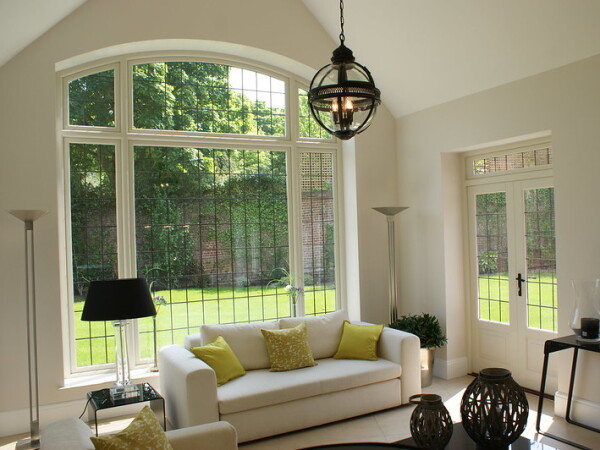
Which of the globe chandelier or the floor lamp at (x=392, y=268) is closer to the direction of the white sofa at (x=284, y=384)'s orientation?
the globe chandelier

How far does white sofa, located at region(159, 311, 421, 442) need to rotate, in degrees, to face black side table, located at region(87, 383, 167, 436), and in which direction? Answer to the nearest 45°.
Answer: approximately 90° to its right

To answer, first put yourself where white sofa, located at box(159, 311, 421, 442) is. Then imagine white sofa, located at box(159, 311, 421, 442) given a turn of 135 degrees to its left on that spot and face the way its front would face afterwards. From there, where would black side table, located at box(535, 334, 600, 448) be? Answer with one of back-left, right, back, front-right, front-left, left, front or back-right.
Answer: right

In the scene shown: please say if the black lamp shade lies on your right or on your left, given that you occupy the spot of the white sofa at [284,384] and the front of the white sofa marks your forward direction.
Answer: on your right

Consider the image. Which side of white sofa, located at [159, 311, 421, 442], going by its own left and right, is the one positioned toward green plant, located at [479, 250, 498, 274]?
left

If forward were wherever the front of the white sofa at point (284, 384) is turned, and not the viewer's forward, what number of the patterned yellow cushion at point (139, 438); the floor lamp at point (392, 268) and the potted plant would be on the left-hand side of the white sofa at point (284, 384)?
2

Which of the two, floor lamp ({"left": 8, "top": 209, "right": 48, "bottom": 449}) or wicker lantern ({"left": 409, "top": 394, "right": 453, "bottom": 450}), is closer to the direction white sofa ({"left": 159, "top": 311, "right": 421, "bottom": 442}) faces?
the wicker lantern

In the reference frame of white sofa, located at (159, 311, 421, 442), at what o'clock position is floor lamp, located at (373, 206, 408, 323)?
The floor lamp is roughly at 9 o'clock from the white sofa.

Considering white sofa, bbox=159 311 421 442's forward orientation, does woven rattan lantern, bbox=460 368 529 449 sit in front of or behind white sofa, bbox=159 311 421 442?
in front

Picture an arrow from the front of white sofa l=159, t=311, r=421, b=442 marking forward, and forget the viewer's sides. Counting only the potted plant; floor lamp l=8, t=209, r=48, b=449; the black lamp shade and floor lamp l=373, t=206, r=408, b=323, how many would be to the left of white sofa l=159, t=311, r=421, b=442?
2

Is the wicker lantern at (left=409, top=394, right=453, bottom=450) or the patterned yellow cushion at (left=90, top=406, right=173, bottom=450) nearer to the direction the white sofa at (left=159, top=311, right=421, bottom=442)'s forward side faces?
the wicker lantern

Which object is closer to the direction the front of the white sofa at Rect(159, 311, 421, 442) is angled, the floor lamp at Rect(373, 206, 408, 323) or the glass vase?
the glass vase

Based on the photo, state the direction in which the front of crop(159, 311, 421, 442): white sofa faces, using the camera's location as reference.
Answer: facing the viewer and to the right of the viewer

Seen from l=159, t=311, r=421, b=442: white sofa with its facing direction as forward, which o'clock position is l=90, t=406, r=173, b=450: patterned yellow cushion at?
The patterned yellow cushion is roughly at 2 o'clock from the white sofa.

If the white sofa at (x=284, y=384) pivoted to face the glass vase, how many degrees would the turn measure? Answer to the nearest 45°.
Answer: approximately 45° to its left

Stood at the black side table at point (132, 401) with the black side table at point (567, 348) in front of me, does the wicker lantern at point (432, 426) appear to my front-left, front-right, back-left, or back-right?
front-right

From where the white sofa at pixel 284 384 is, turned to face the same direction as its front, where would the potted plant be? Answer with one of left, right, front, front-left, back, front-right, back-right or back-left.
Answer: left

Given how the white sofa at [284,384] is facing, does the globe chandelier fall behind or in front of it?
in front

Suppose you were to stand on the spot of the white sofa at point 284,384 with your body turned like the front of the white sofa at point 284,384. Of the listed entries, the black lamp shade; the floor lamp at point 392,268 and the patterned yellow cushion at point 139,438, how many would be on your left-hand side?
1
